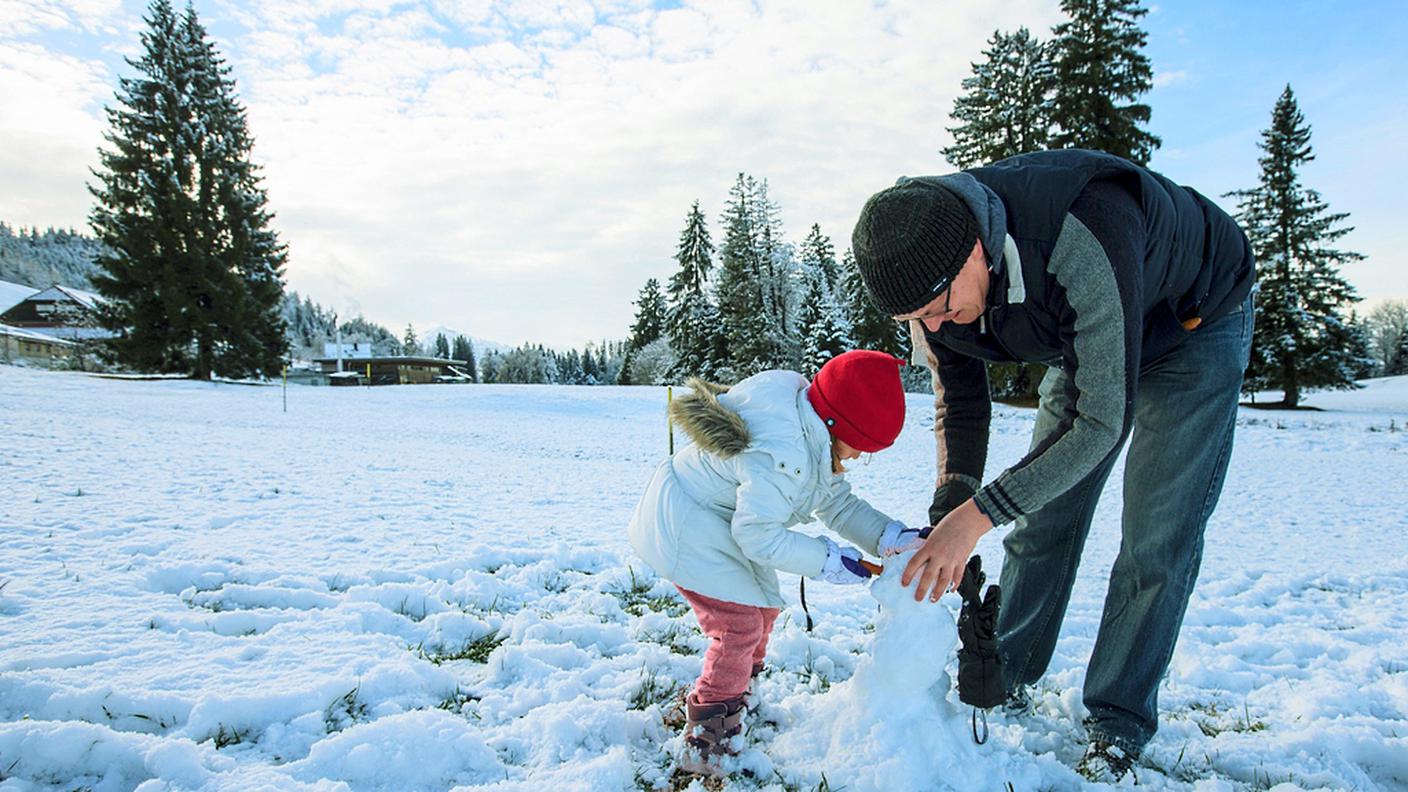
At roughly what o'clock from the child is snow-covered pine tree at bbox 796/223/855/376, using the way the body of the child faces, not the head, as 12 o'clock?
The snow-covered pine tree is roughly at 9 o'clock from the child.

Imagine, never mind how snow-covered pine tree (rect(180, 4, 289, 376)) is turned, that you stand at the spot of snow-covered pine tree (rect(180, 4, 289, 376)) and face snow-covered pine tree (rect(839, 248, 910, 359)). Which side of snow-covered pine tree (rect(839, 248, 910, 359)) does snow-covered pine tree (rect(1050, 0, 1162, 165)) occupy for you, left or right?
right

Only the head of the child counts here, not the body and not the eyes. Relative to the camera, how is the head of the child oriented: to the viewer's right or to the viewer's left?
to the viewer's right

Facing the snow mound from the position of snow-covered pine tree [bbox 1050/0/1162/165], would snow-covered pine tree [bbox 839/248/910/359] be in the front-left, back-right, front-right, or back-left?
back-right

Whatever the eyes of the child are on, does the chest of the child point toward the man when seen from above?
yes

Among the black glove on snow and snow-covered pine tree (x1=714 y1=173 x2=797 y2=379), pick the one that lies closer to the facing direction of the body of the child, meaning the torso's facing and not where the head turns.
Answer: the black glove on snow

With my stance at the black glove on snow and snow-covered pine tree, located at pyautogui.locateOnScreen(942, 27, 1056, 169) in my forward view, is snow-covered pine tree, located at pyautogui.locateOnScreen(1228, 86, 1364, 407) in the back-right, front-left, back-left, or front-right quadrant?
front-right

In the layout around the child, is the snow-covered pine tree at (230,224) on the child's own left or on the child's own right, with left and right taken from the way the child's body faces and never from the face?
on the child's own left

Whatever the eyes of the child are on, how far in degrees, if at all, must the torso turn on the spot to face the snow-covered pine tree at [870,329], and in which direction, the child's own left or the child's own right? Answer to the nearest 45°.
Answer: approximately 90° to the child's own left

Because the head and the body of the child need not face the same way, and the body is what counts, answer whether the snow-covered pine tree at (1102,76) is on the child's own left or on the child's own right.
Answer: on the child's own left

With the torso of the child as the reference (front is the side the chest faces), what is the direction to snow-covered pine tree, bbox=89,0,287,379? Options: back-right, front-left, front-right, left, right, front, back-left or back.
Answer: back-left

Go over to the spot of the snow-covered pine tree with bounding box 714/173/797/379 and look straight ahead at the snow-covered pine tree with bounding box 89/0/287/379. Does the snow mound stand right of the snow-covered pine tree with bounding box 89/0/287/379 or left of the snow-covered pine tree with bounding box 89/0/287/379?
left

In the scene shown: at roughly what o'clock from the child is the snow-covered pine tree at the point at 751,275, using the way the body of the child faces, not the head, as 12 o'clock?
The snow-covered pine tree is roughly at 9 o'clock from the child.

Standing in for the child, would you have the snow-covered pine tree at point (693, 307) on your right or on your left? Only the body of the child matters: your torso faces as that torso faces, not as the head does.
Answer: on your left

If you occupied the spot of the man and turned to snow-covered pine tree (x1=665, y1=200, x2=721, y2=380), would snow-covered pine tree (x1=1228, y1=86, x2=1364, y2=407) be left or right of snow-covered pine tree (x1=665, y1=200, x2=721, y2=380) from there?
right

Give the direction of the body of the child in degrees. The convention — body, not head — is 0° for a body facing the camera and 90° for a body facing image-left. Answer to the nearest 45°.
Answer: approximately 270°

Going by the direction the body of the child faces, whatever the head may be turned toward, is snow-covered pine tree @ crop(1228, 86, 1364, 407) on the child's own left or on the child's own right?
on the child's own left
